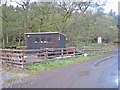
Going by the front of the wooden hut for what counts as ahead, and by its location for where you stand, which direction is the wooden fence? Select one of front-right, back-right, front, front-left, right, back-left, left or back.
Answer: front

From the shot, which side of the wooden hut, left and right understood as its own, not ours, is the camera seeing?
front
